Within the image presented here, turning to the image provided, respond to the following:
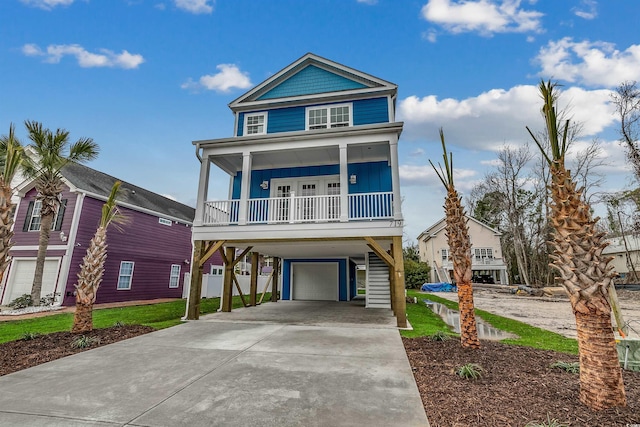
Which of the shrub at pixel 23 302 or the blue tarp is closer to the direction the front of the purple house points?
the shrub

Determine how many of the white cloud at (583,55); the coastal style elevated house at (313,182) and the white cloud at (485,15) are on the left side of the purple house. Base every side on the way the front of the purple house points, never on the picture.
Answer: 3

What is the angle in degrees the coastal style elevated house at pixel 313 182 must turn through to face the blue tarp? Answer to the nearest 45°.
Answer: approximately 135° to its left

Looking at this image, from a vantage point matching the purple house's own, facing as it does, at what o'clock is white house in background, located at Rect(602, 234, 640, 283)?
The white house in background is roughly at 8 o'clock from the purple house.

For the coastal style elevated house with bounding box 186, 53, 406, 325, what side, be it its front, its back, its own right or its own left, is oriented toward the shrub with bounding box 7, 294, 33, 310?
right

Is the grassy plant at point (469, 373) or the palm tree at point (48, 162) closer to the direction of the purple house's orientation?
the palm tree

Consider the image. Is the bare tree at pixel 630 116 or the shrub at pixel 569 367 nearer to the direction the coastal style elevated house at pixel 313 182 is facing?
the shrub

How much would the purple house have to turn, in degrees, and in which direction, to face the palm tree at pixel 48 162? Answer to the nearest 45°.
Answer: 0° — it already faces it

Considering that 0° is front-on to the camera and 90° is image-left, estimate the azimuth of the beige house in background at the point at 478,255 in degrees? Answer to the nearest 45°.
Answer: approximately 0°

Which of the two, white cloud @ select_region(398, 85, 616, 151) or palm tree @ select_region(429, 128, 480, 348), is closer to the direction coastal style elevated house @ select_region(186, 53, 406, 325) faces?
the palm tree

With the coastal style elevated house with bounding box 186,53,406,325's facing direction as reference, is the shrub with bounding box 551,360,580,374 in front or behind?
in front

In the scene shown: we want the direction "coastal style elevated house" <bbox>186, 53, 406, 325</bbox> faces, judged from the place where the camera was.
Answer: facing the viewer

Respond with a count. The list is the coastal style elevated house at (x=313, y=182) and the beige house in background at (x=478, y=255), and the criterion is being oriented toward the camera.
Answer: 2
